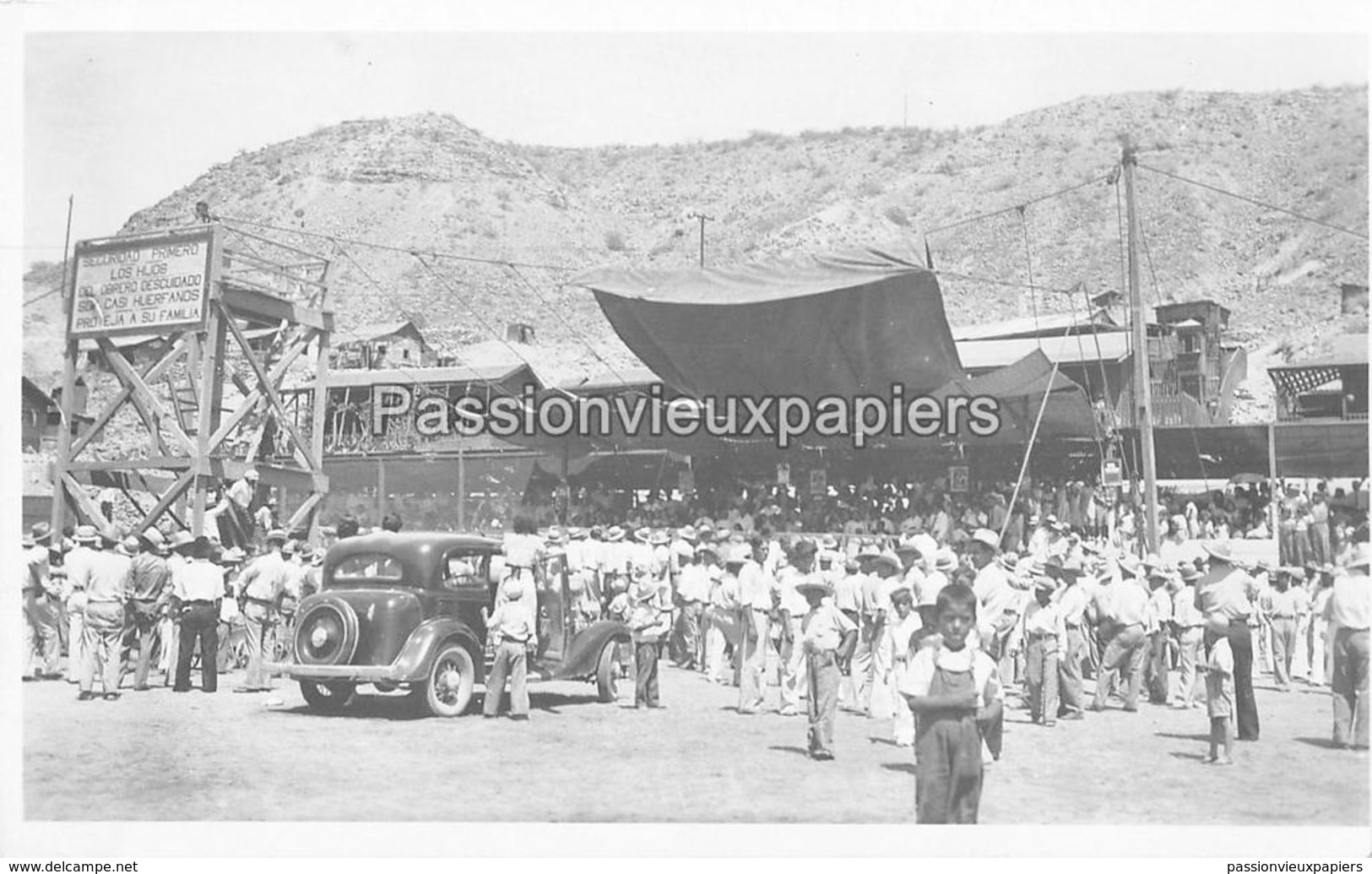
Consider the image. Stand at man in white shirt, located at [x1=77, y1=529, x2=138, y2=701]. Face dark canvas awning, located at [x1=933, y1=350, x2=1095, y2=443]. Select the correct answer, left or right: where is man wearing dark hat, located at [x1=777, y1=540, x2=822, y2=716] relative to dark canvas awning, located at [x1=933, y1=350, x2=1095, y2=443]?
right

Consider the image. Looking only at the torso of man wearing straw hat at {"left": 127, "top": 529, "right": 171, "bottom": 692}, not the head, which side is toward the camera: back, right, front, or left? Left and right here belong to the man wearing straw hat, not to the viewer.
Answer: back

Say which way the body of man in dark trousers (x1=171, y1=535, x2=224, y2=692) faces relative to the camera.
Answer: away from the camera

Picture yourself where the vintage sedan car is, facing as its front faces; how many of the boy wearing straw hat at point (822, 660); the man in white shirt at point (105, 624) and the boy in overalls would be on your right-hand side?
2

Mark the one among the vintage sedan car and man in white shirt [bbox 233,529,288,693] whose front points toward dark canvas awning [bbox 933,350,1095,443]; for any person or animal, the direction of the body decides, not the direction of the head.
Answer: the vintage sedan car

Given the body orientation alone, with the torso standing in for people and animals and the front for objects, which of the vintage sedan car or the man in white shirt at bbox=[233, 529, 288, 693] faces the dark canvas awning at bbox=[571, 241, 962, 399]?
the vintage sedan car

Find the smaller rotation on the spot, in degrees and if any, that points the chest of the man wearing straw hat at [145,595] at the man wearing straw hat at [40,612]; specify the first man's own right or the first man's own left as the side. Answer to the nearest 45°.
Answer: approximately 45° to the first man's own left

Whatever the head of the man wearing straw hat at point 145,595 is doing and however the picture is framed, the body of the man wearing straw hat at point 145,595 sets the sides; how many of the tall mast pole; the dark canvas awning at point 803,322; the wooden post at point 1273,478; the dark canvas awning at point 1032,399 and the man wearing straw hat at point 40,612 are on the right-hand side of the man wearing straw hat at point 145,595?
4

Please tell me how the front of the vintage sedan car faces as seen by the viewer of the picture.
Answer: facing away from the viewer and to the right of the viewer

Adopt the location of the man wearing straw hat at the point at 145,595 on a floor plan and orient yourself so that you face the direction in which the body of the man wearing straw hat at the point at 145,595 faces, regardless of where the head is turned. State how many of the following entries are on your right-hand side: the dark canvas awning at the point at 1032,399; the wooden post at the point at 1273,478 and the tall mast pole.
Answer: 3

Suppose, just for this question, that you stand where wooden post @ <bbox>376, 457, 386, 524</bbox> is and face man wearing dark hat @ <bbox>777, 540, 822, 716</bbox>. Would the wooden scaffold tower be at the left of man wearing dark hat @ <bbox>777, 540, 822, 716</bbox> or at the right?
right
